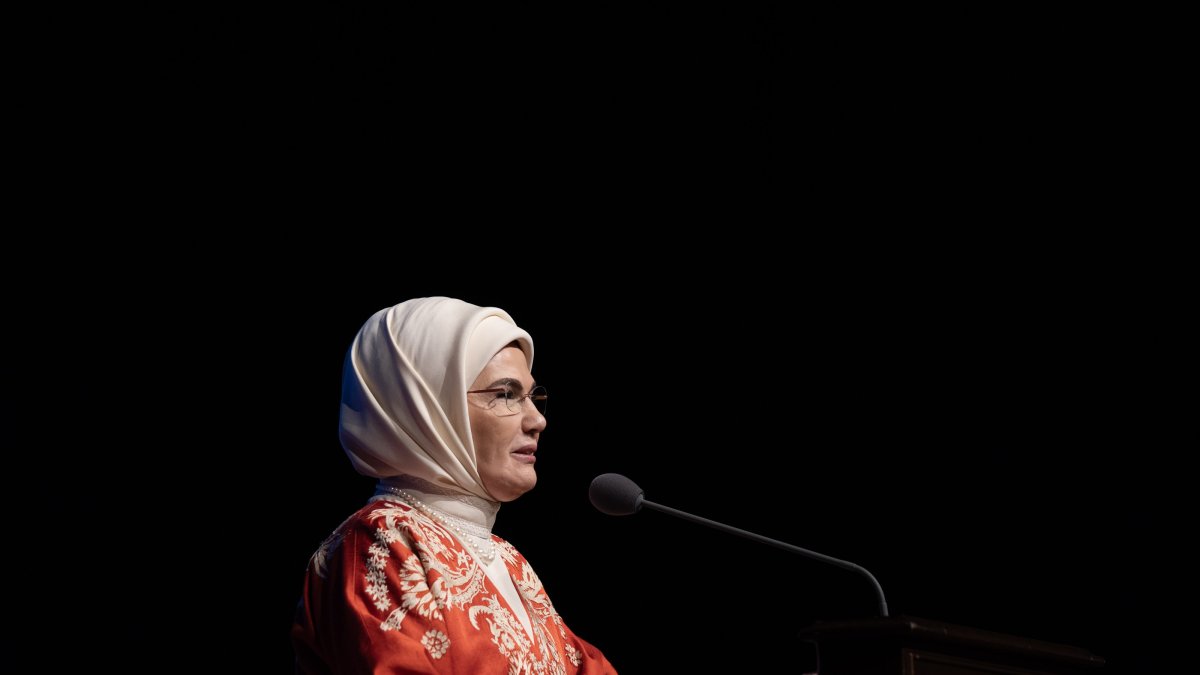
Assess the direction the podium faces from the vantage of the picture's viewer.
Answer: facing the viewer and to the right of the viewer

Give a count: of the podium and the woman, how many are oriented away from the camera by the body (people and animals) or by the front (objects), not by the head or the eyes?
0

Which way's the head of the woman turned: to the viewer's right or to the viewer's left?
to the viewer's right

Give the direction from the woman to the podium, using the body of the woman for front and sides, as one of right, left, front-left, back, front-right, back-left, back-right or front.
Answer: front

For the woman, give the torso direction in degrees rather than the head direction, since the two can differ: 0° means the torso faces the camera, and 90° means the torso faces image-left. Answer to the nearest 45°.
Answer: approximately 315°

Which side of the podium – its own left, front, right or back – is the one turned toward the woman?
back
